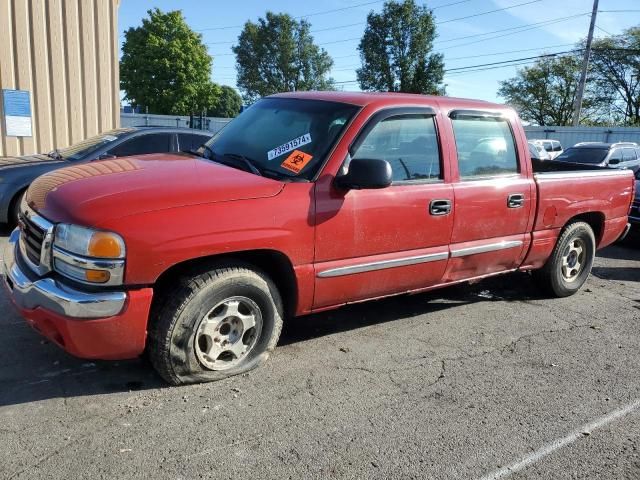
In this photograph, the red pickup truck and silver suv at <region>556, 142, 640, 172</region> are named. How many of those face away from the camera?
0

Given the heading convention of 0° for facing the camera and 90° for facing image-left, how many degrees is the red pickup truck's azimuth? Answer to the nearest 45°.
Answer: approximately 45°

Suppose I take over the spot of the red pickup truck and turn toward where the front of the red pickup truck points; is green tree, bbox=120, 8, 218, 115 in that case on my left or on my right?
on my right

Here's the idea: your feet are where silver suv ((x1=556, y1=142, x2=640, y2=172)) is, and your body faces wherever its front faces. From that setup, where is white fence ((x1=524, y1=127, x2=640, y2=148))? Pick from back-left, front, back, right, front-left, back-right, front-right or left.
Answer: back-right

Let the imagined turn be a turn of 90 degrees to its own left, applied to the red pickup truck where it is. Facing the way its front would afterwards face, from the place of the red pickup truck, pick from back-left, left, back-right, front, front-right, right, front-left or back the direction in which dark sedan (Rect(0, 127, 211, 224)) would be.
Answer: back

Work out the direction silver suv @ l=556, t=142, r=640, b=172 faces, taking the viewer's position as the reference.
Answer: facing the viewer and to the left of the viewer

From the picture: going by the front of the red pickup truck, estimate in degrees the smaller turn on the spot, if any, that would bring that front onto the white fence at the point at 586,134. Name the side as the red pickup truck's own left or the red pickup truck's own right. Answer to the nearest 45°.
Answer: approximately 180°
